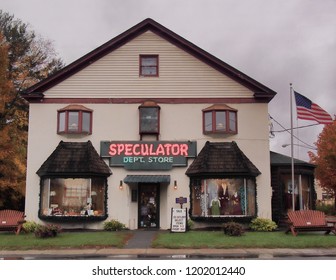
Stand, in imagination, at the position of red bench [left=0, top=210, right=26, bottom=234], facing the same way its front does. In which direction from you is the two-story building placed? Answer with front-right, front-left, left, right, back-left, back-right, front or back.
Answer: left

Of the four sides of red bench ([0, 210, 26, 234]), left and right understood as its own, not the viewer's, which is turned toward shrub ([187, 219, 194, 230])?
left

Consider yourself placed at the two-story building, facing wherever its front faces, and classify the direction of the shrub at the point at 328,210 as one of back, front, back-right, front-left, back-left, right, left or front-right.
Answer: back-left

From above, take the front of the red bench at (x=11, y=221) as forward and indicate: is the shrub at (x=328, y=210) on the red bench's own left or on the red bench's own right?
on the red bench's own left

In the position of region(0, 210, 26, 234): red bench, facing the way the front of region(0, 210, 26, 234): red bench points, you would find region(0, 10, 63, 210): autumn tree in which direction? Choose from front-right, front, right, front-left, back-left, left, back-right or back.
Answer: back

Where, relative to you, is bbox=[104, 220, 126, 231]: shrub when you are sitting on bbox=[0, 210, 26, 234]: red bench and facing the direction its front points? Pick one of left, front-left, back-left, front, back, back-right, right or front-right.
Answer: left

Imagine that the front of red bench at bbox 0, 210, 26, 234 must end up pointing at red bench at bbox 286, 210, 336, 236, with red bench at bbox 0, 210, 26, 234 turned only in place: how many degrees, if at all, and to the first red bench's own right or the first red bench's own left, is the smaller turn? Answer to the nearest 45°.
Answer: approximately 45° to the first red bench's own left

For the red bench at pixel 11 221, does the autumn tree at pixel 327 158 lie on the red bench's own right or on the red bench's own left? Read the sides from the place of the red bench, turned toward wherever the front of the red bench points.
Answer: on the red bench's own left

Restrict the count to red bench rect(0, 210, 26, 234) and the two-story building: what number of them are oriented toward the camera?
2
